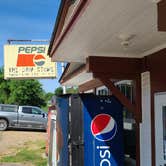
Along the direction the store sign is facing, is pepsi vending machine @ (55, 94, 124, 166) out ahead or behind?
ahead

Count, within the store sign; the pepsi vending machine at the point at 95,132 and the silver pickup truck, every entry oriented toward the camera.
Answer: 2

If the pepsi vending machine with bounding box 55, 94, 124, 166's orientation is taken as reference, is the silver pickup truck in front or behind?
behind

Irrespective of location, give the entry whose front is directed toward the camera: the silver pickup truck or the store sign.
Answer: the store sign

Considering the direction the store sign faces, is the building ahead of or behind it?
ahead

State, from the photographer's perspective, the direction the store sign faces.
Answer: facing the viewer

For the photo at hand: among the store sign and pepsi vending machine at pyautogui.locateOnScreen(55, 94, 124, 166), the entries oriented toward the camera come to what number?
2

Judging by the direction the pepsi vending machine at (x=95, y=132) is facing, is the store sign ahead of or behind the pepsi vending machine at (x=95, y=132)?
behind

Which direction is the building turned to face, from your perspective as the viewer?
facing the viewer and to the left of the viewer
